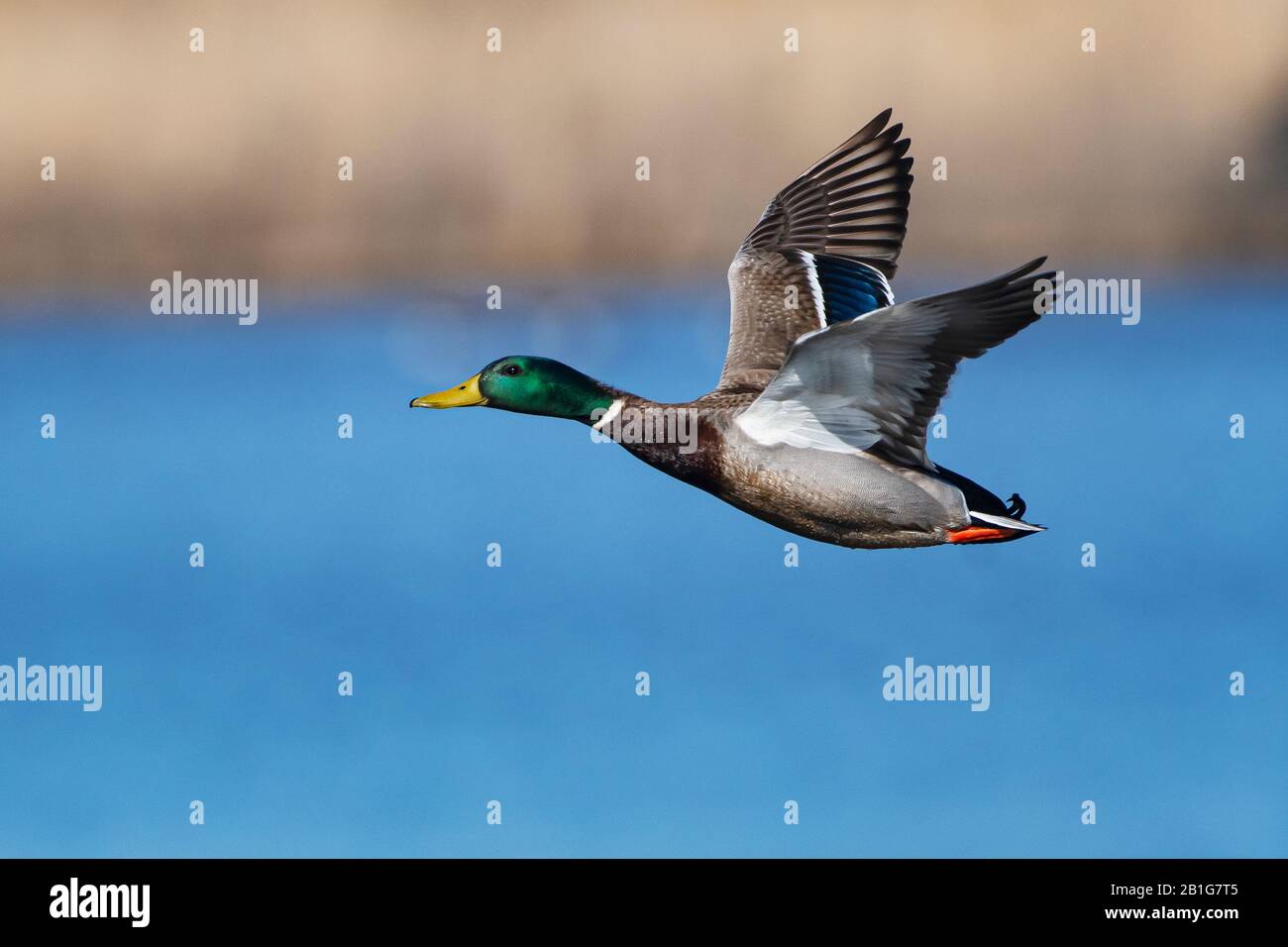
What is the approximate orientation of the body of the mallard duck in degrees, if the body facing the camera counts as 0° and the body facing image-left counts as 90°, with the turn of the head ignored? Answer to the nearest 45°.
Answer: approximately 90°
